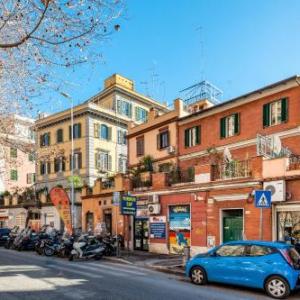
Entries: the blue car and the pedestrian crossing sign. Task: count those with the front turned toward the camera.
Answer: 1

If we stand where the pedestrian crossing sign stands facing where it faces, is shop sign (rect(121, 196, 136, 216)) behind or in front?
behind

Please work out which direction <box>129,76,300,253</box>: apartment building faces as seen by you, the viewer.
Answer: facing the viewer and to the left of the viewer

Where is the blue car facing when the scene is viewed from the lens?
facing away from the viewer and to the left of the viewer

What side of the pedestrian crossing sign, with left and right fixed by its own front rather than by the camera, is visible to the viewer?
front

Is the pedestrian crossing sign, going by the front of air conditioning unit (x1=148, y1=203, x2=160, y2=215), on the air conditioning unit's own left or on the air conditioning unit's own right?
on the air conditioning unit's own left

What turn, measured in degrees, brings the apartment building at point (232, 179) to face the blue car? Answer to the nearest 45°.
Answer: approximately 45° to its left

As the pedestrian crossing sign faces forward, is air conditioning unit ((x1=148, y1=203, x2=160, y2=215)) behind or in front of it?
behind
